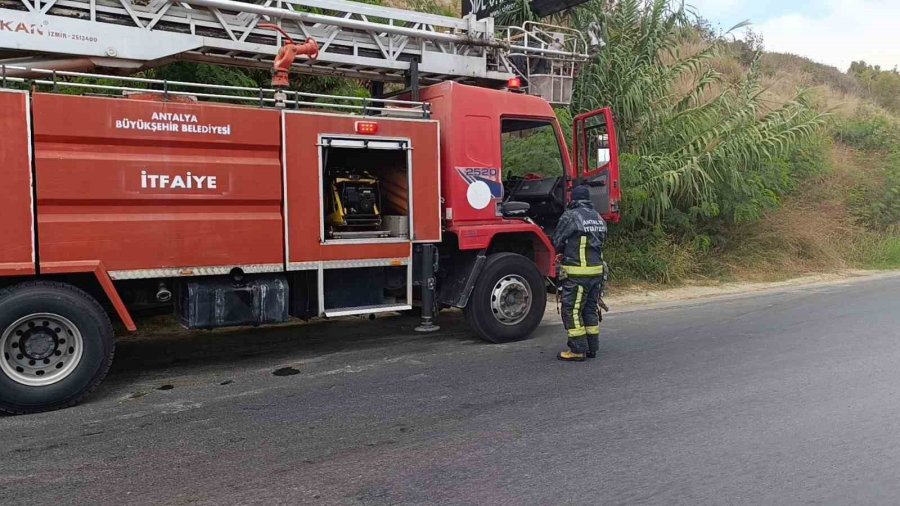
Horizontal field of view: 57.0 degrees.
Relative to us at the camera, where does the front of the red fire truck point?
facing away from the viewer and to the right of the viewer

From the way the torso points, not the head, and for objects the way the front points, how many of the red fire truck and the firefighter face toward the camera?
0

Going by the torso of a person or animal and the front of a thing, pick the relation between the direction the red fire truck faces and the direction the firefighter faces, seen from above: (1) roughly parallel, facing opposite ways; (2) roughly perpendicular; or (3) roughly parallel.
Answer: roughly perpendicular

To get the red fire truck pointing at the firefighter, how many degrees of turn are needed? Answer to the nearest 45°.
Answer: approximately 45° to its right

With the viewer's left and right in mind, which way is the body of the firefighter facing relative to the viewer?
facing away from the viewer and to the left of the viewer
